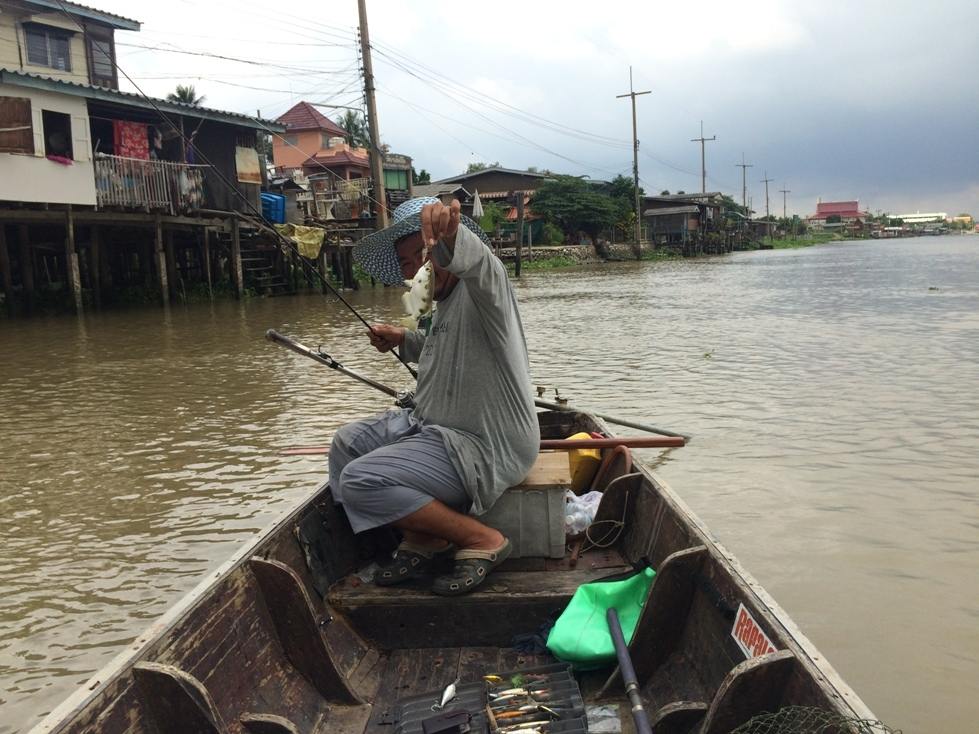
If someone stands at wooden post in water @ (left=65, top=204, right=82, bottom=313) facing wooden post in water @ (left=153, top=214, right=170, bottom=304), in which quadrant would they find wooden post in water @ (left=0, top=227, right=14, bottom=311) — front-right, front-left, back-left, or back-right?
back-left

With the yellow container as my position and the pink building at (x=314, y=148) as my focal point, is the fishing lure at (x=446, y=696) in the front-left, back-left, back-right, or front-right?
back-left

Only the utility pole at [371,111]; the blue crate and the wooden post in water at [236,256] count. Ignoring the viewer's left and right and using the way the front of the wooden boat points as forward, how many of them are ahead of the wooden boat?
3

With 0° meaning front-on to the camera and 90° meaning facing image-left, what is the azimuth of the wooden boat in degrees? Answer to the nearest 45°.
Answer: approximately 180°

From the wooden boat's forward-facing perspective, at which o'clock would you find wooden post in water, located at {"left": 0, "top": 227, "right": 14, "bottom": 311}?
The wooden post in water is roughly at 11 o'clock from the wooden boat.

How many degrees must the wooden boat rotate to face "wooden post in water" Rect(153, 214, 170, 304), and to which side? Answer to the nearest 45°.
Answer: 0° — it already faces it

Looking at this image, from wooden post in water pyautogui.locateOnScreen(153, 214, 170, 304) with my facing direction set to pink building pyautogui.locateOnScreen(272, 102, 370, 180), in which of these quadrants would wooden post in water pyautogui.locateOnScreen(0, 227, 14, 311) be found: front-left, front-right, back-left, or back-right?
back-left
